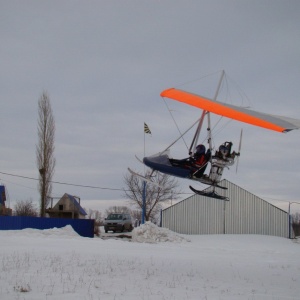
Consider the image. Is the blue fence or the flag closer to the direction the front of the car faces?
the blue fence

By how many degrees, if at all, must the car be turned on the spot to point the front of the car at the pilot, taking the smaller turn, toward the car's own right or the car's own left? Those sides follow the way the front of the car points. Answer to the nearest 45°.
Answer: approximately 45° to the car's own left

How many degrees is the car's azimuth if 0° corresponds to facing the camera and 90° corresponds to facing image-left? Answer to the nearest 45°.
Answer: approximately 45°
